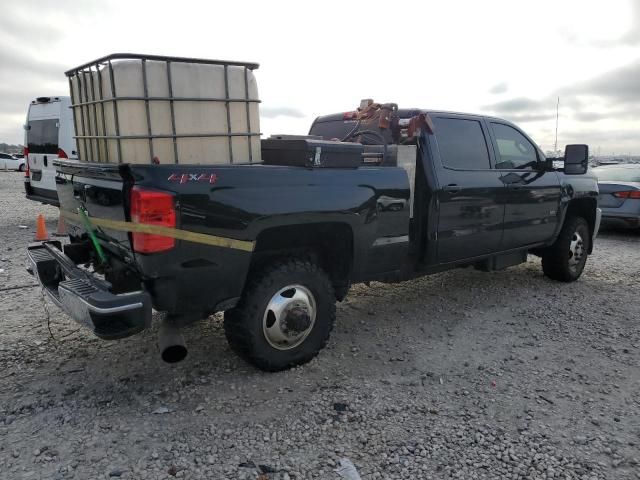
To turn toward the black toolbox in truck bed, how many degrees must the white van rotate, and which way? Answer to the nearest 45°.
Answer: approximately 135° to its right

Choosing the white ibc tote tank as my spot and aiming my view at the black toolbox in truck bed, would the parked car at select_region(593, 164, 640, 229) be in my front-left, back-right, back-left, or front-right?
front-left

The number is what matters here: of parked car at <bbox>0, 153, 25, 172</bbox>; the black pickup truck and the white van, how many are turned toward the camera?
0

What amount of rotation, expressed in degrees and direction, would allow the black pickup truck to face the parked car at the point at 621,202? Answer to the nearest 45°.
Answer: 0° — it already faces it

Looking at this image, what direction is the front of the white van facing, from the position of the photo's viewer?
facing away from the viewer and to the right of the viewer

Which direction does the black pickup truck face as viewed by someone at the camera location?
facing away from the viewer and to the right of the viewer

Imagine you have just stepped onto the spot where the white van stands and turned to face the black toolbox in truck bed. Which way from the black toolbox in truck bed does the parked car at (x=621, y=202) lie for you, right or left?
left

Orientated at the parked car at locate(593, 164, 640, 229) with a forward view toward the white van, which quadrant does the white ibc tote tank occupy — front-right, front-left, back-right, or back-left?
front-left

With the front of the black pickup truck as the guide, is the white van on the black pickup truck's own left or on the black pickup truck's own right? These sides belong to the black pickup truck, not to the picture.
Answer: on the black pickup truck's own left

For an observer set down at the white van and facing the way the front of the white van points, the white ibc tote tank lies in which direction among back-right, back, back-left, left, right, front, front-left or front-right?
back-right
